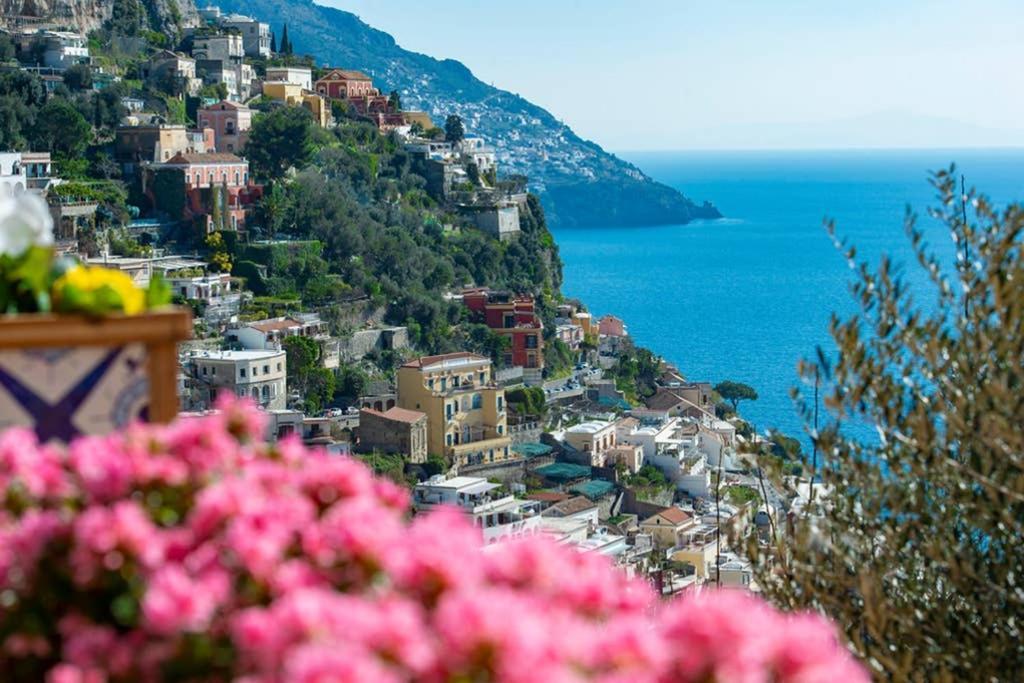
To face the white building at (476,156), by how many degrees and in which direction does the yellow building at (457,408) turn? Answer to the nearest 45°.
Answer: approximately 135° to its left

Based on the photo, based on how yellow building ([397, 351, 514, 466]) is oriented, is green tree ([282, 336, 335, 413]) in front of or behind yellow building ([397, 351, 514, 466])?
behind

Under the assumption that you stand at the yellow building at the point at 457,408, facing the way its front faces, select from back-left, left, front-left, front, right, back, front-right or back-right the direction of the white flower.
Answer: front-right

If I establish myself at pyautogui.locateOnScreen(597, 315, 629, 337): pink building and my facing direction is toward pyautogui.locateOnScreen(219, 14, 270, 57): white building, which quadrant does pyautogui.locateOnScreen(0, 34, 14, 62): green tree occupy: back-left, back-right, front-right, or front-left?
front-left

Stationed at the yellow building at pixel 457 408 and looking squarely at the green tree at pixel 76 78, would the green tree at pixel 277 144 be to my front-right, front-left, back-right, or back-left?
front-right

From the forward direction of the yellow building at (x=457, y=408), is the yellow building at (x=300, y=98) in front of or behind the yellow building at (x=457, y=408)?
behind

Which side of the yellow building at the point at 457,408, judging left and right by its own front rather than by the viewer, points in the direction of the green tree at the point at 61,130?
back

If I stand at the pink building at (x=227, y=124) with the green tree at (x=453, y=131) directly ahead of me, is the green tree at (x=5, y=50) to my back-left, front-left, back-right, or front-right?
back-left

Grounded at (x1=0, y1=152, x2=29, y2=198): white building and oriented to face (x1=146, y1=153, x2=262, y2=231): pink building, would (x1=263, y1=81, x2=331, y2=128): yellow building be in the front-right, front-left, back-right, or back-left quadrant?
front-left

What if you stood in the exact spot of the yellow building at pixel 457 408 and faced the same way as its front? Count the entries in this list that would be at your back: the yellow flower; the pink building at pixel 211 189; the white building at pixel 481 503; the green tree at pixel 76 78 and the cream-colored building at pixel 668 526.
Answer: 2

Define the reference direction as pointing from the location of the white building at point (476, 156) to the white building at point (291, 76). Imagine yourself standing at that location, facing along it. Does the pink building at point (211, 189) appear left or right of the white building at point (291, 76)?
left

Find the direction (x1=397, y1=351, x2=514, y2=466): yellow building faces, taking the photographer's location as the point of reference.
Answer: facing the viewer and to the right of the viewer

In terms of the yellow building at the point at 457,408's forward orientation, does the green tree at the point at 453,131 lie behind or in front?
behind
